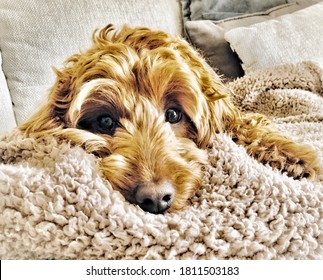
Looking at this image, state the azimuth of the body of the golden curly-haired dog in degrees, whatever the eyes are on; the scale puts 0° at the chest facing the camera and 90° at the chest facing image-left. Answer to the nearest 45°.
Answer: approximately 0°

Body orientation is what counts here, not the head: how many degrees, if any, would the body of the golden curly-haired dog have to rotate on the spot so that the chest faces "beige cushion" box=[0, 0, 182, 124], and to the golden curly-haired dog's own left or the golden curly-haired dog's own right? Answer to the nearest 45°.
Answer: approximately 135° to the golden curly-haired dog's own right

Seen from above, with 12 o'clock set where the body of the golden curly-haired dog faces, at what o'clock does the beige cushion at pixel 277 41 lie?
The beige cushion is roughly at 7 o'clock from the golden curly-haired dog.

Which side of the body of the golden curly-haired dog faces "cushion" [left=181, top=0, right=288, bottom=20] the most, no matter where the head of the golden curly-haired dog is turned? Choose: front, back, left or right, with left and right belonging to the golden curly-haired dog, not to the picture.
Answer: back
